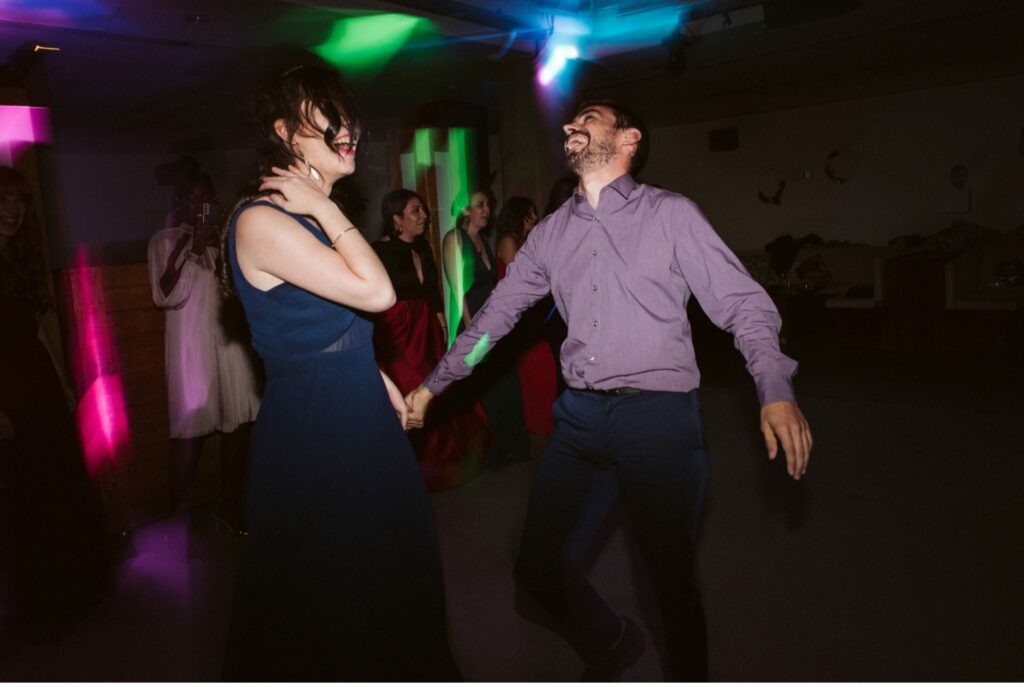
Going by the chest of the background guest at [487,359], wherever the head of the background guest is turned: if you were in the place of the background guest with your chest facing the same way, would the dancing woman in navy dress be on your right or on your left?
on your right

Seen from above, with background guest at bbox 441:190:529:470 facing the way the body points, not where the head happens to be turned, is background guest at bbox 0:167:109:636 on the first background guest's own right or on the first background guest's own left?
on the first background guest's own right

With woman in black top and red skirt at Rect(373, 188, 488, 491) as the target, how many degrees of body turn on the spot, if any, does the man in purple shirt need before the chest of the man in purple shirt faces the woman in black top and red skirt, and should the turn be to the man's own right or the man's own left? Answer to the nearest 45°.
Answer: approximately 90° to the man's own right

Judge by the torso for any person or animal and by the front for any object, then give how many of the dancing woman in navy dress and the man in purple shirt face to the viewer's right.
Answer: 1

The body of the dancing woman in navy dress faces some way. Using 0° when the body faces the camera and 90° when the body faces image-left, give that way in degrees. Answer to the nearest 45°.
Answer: approximately 270°

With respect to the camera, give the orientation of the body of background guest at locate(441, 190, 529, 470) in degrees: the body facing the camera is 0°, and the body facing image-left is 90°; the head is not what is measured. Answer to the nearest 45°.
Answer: approximately 315°

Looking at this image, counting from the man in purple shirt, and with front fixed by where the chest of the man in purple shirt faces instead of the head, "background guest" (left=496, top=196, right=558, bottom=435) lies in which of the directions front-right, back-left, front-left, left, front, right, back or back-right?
back-right

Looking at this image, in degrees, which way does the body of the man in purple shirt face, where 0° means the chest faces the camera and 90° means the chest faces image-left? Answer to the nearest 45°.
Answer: approximately 45°
